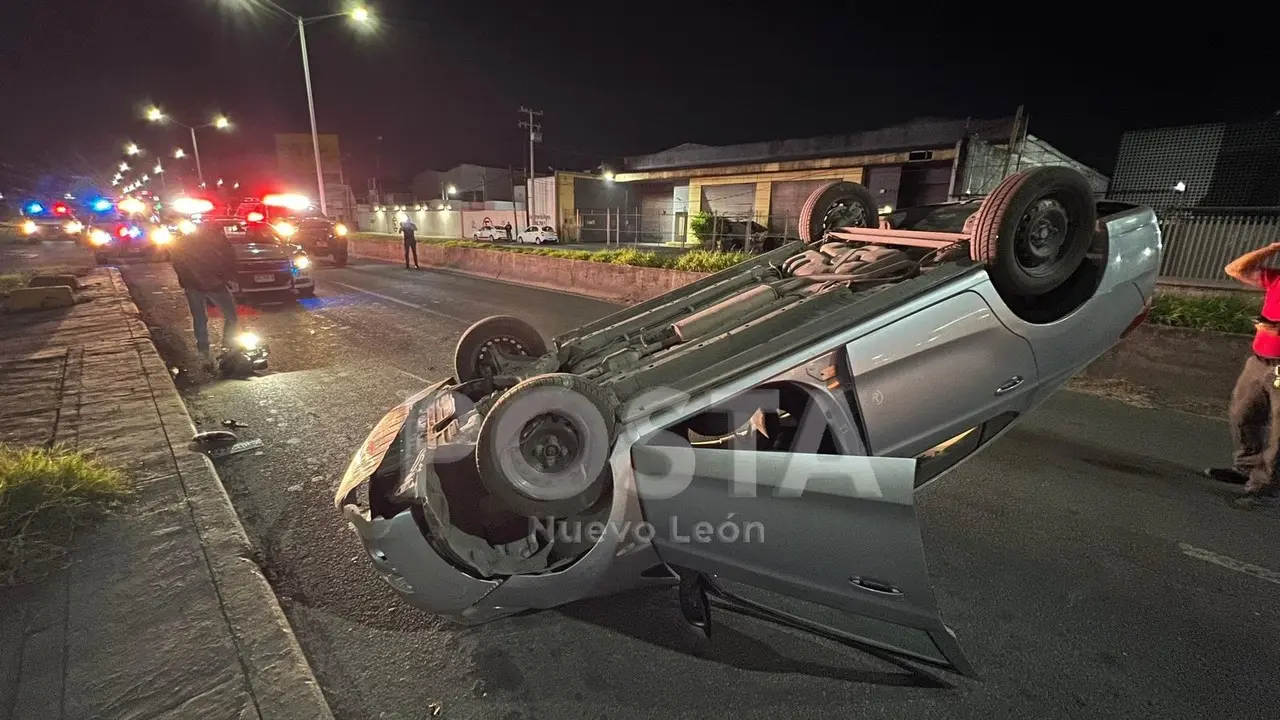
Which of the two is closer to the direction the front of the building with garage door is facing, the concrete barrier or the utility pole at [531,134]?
the concrete barrier

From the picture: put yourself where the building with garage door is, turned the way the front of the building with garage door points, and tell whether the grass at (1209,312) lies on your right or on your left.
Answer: on your left

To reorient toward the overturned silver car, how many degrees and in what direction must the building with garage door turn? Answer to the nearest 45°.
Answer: approximately 45° to its left

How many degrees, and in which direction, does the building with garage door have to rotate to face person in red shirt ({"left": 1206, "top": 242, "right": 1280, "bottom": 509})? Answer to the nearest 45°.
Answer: approximately 45° to its left

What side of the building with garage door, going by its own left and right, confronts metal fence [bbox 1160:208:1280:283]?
left

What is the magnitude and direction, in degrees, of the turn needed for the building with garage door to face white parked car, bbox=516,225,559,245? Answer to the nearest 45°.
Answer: approximately 45° to its right

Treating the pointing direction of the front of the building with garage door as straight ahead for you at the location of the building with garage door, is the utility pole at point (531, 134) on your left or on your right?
on your right

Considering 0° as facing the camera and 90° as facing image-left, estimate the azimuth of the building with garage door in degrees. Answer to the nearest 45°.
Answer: approximately 45°
